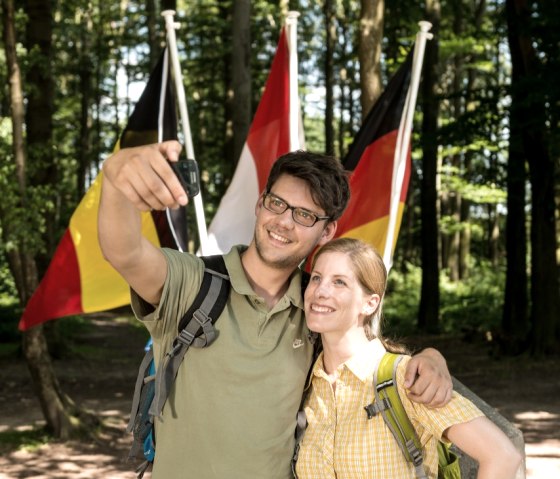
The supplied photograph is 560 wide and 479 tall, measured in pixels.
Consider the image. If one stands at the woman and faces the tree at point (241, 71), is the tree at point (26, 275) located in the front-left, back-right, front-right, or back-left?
front-left

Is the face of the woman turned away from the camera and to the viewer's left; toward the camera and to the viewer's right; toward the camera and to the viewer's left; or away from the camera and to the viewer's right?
toward the camera and to the viewer's left

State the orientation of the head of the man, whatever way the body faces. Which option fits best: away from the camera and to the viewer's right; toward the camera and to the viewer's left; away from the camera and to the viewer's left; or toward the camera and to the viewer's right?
toward the camera and to the viewer's left

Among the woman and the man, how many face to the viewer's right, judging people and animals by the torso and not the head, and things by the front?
0

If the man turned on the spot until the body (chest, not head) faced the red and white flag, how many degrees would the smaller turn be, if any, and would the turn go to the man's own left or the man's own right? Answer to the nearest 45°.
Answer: approximately 180°

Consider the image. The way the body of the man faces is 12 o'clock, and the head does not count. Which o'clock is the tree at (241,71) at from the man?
The tree is roughly at 6 o'clock from the man.

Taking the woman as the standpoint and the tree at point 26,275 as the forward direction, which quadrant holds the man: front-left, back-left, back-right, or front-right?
front-left

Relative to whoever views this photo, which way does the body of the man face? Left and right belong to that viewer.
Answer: facing the viewer

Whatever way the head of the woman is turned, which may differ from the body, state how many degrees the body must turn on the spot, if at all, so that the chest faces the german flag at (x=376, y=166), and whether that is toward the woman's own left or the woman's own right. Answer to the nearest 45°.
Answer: approximately 135° to the woman's own right

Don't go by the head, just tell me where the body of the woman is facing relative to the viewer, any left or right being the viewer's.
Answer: facing the viewer and to the left of the viewer

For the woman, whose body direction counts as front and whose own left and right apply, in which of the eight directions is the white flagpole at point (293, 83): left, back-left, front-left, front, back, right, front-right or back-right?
back-right
